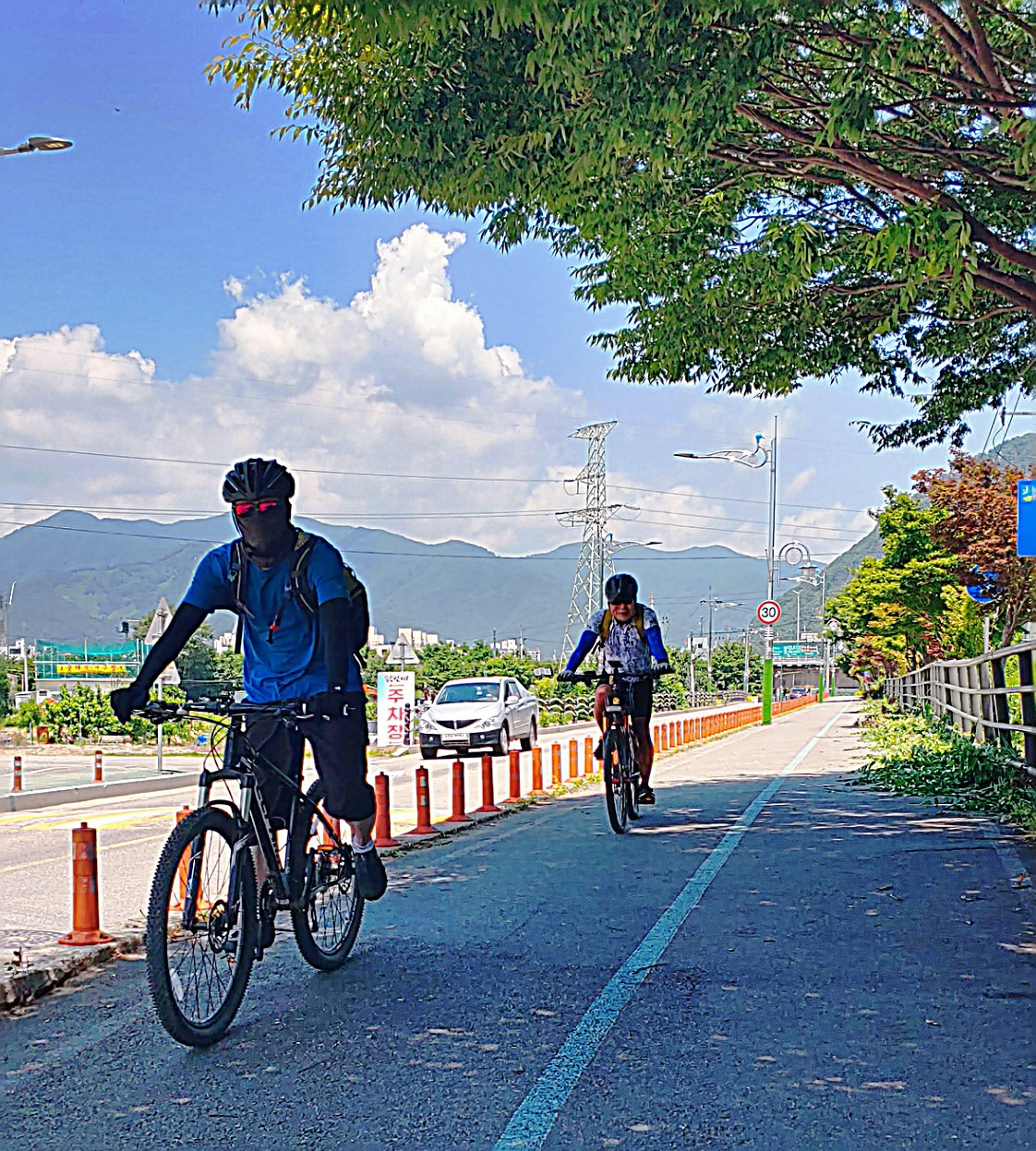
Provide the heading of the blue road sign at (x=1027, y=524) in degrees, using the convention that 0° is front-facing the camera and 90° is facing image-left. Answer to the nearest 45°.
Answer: approximately 0°

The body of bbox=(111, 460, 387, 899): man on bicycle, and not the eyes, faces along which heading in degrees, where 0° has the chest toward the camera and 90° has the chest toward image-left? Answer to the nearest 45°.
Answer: approximately 45°

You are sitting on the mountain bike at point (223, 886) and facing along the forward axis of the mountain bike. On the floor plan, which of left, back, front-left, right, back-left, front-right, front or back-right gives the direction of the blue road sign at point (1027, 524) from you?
back

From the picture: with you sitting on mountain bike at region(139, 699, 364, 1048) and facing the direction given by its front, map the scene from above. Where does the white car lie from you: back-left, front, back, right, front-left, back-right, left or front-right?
back-right

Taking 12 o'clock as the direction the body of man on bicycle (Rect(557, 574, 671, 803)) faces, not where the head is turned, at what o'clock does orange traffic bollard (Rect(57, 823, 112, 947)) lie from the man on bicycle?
The orange traffic bollard is roughly at 1 o'clock from the man on bicycle.

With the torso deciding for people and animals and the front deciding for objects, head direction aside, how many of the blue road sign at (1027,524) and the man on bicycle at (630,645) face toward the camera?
2

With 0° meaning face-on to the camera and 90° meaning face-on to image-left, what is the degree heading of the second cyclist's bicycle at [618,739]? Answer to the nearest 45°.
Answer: approximately 0°

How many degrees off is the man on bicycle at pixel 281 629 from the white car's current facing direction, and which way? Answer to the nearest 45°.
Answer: approximately 45° to its left

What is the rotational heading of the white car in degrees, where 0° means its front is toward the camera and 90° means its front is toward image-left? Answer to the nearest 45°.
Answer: approximately 45°
